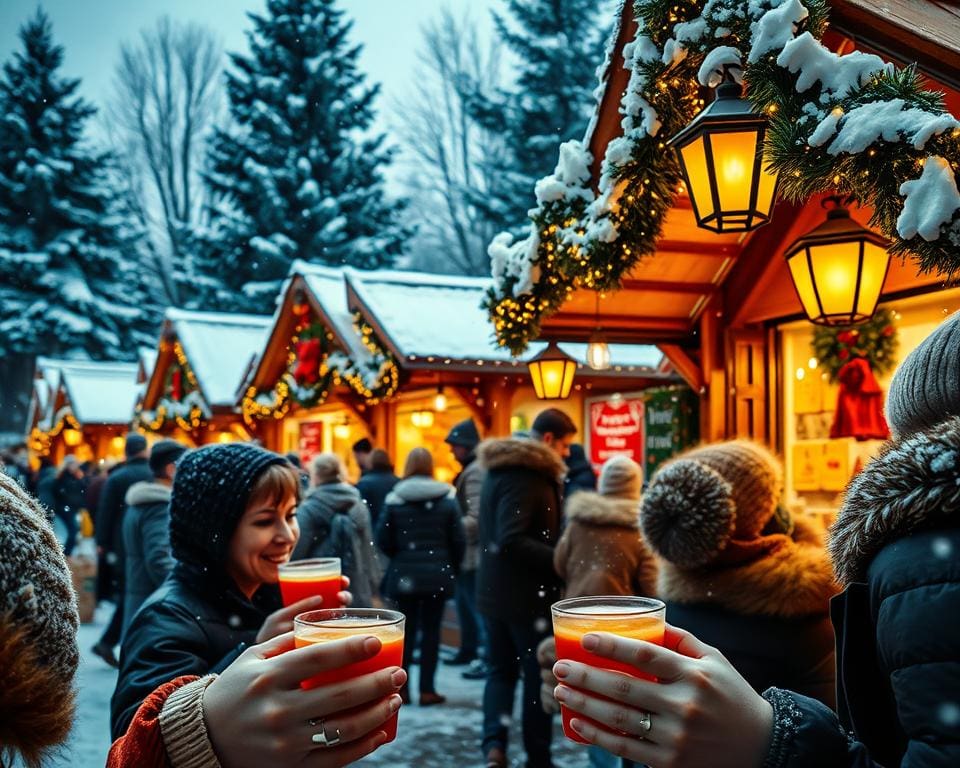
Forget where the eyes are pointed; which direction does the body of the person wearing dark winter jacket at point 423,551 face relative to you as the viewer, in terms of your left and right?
facing away from the viewer

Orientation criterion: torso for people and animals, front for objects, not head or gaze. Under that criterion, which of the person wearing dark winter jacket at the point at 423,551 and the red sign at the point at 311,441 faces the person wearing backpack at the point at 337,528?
the red sign

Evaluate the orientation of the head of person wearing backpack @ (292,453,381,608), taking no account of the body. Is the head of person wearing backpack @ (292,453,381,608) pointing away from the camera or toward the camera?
away from the camera

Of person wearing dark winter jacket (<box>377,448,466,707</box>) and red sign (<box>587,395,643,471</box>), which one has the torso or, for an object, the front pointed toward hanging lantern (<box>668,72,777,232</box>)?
the red sign

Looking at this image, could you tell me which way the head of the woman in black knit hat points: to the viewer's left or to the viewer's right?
to the viewer's right

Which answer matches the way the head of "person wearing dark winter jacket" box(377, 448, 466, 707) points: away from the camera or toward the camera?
away from the camera

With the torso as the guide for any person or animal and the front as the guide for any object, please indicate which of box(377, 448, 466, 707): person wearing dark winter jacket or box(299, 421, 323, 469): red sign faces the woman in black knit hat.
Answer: the red sign

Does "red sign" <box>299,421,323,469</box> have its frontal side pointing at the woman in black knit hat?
yes

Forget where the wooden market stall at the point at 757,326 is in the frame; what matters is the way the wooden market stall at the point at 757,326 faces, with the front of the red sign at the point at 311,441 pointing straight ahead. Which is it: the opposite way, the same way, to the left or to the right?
to the right

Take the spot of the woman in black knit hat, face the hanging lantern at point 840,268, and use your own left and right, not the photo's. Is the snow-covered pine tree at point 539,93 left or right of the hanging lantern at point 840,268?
left

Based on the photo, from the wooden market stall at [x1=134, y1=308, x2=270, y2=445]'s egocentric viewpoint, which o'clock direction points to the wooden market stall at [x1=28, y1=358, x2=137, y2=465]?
the wooden market stall at [x1=28, y1=358, x2=137, y2=465] is roughly at 4 o'clock from the wooden market stall at [x1=134, y1=308, x2=270, y2=445].

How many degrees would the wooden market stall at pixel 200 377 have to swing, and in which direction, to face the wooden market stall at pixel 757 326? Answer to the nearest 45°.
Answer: approximately 45° to its left

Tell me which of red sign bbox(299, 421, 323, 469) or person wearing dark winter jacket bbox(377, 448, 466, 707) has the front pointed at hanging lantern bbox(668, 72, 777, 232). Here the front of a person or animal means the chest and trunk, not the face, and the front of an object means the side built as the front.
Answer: the red sign

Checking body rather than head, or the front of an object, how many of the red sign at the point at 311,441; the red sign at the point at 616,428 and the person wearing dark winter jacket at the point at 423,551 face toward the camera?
2

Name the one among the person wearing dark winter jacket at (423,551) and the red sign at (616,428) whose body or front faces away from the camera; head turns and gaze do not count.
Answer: the person wearing dark winter jacket
